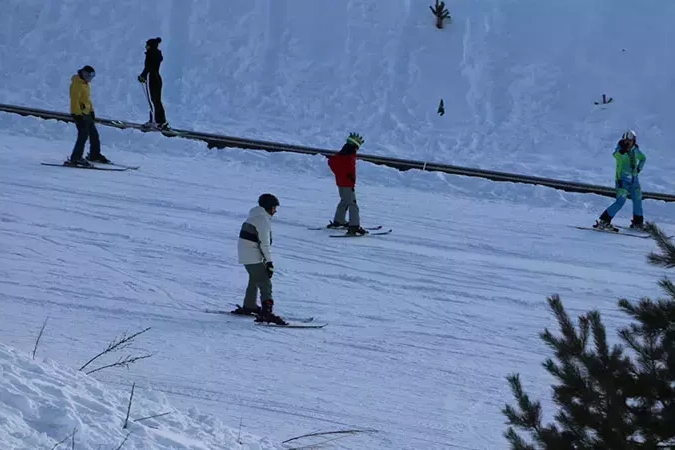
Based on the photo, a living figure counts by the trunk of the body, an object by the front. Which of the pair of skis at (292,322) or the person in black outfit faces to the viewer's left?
the person in black outfit

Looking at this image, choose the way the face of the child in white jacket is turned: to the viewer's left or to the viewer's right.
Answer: to the viewer's right

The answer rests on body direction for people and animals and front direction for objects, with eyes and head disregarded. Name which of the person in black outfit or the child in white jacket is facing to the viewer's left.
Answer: the person in black outfit

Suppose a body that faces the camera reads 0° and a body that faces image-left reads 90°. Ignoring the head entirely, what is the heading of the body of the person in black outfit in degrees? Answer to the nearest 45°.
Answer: approximately 90°

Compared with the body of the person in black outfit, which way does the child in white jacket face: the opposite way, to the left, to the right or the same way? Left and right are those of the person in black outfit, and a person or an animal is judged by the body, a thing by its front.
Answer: the opposite way

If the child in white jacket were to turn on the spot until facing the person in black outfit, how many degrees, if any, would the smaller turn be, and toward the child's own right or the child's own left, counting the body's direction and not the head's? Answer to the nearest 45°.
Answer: approximately 90° to the child's own left

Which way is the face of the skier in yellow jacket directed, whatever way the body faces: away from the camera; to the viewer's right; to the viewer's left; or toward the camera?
to the viewer's right

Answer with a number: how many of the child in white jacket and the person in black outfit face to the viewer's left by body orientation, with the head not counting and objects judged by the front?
1

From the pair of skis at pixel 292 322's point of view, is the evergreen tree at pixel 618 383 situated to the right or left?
on its right

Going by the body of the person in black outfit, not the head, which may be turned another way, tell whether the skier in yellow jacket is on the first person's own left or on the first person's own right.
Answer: on the first person's own left

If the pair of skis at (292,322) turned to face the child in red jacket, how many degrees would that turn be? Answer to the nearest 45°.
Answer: approximately 90° to its left

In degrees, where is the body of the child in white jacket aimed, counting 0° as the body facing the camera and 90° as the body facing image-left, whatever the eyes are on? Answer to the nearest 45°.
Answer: approximately 270°

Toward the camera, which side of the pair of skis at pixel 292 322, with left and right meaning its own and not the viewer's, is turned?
right

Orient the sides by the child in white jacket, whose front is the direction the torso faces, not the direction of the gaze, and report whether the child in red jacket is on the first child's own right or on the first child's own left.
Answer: on the first child's own left

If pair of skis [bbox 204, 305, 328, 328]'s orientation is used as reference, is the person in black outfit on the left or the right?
on its left
